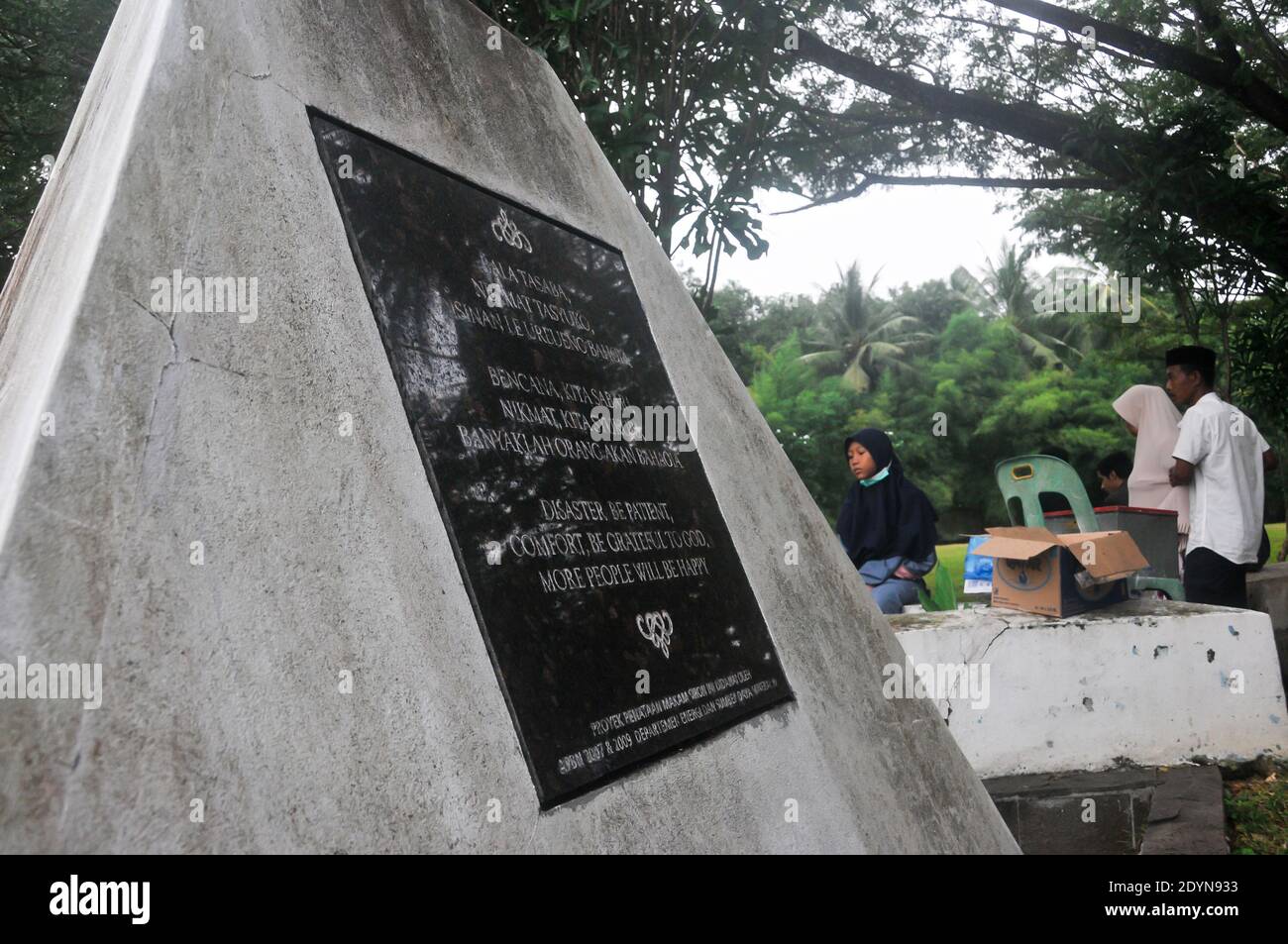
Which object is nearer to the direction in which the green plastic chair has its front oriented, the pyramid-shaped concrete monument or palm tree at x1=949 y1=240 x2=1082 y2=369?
the palm tree

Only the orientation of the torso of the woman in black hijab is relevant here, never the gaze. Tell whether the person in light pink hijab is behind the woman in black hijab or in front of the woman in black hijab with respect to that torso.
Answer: behind

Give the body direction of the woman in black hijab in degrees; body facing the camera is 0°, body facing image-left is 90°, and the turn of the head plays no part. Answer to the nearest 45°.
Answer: approximately 45°

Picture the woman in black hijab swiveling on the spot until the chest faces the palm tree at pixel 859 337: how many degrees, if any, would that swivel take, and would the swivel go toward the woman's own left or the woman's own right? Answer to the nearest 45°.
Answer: approximately 135° to the woman's own right

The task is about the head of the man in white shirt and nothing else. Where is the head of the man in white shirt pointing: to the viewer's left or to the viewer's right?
to the viewer's left

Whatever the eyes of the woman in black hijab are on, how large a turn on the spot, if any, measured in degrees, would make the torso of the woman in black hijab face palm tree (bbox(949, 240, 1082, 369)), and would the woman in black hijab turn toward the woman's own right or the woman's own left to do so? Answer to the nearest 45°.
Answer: approximately 135° to the woman's own right
